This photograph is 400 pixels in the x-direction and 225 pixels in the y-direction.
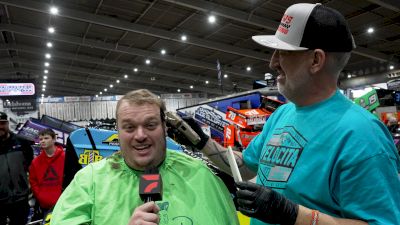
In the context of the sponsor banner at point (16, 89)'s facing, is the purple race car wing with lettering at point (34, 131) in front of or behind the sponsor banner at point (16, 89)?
in front

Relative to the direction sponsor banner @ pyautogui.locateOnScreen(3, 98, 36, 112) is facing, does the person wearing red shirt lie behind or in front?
in front

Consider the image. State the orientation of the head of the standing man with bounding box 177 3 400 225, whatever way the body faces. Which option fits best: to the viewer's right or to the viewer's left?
to the viewer's left

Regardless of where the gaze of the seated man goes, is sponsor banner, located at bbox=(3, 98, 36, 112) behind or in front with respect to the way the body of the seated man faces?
behind
